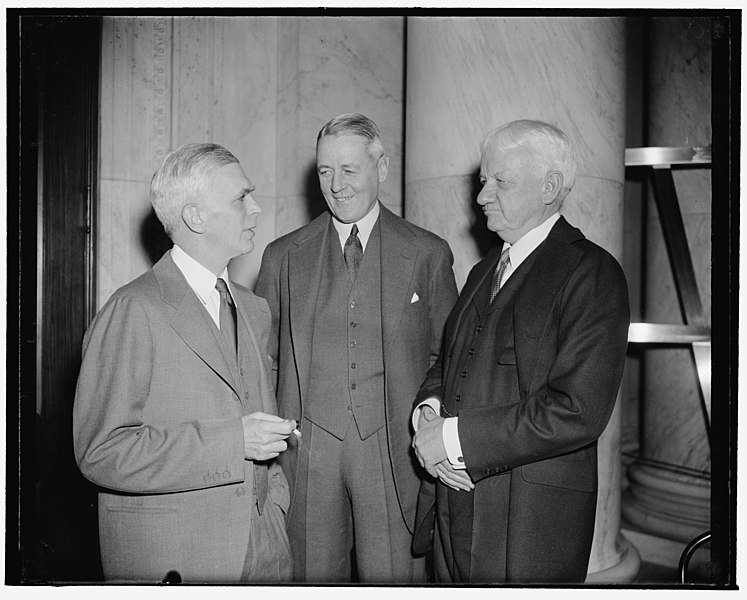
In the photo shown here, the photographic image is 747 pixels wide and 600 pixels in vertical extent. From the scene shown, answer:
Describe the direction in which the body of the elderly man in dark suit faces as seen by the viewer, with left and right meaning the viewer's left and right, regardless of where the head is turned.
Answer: facing the viewer and to the left of the viewer

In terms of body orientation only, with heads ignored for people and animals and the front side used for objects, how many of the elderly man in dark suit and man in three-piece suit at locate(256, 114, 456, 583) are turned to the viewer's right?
0

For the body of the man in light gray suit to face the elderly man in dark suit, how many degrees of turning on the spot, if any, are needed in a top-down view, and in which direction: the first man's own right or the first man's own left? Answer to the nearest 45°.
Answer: approximately 45° to the first man's own left

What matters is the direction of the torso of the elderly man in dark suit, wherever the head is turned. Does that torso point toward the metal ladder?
no

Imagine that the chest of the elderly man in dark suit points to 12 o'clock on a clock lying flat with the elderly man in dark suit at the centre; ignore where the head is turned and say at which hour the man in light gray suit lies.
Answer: The man in light gray suit is roughly at 1 o'clock from the elderly man in dark suit.

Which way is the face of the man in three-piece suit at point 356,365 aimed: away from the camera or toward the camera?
toward the camera

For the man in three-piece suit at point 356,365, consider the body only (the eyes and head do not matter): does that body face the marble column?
no

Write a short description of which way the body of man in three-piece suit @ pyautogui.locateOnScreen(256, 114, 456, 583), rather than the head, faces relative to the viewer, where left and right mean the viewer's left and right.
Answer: facing the viewer

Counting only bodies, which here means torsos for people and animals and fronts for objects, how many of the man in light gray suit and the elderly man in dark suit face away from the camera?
0

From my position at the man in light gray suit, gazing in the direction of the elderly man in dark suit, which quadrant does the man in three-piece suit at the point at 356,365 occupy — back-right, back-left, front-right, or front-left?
front-left

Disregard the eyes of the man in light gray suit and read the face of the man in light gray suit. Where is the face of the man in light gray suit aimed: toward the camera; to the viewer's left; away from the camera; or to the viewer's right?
to the viewer's right

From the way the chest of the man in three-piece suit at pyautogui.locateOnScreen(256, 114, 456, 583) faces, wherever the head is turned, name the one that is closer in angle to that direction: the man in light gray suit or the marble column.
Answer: the man in light gray suit

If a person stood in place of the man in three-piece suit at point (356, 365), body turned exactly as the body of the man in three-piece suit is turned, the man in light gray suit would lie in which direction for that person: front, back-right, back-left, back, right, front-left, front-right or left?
front-right

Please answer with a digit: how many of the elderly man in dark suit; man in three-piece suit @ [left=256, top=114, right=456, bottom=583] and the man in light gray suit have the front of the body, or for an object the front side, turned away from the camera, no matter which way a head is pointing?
0

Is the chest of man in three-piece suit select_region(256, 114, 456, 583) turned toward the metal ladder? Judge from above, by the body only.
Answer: no
